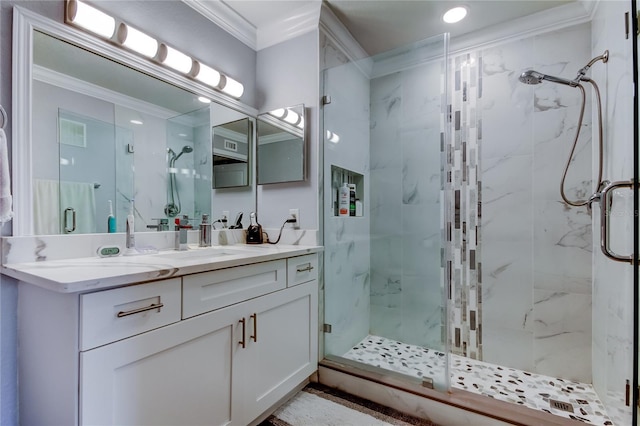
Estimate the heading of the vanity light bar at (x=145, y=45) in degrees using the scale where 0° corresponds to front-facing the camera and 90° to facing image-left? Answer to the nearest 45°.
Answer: approximately 315°

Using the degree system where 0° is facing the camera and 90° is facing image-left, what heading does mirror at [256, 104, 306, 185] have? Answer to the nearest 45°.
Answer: approximately 45°

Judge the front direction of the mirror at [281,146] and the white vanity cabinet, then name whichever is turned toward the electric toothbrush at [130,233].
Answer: the mirror
